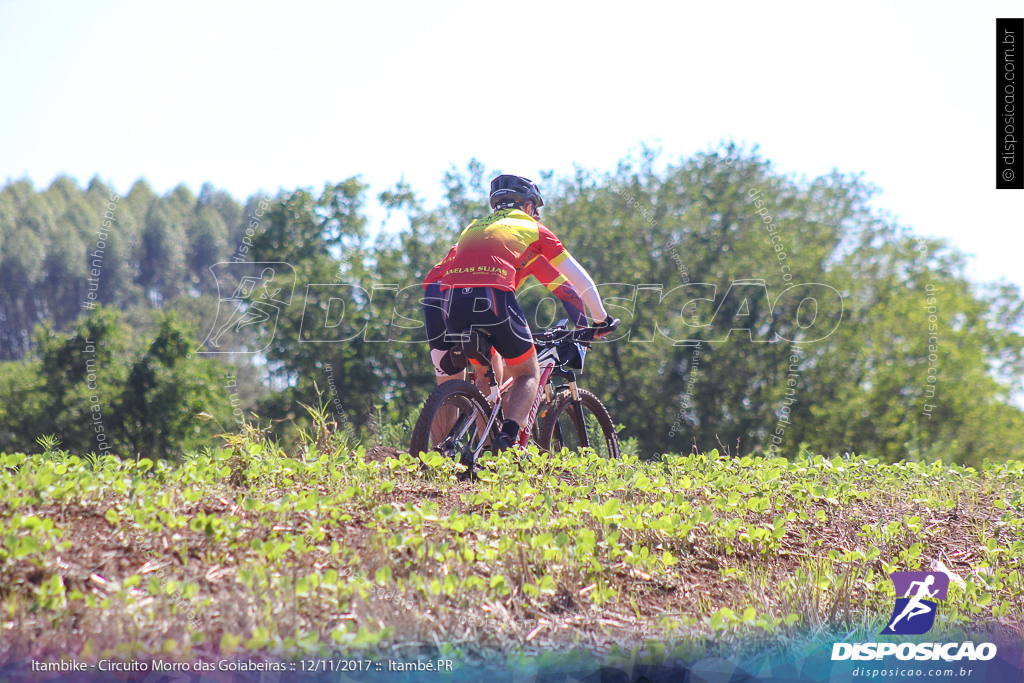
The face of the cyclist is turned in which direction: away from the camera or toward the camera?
away from the camera

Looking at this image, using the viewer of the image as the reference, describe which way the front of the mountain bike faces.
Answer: facing away from the viewer and to the right of the viewer

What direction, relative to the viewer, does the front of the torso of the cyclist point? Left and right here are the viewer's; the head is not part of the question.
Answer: facing away from the viewer and to the right of the viewer
